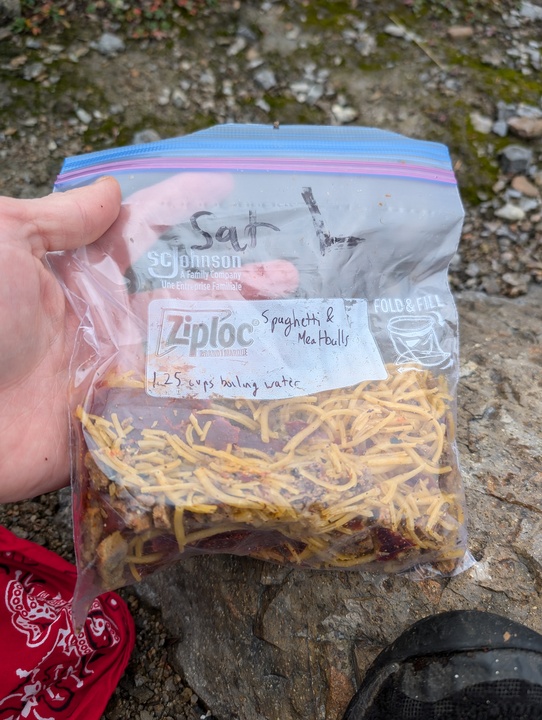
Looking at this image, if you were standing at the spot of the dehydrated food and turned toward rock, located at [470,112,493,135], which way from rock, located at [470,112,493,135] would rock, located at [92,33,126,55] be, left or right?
left

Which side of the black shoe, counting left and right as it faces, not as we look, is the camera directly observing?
back

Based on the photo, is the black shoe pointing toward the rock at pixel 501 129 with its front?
yes

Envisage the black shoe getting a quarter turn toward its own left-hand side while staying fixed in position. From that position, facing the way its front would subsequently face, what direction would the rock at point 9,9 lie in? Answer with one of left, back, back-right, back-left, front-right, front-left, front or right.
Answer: front-right

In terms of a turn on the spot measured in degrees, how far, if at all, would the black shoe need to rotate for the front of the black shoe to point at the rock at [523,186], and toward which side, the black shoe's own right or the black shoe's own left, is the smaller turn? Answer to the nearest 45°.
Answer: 0° — it already faces it

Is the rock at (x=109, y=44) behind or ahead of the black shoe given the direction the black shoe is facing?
ahead

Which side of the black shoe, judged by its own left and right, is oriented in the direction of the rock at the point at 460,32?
front

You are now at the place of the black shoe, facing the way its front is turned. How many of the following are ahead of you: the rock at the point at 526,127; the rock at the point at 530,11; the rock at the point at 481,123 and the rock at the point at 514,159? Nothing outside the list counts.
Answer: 4

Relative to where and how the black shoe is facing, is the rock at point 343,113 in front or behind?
in front

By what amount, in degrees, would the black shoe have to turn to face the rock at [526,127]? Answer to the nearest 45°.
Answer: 0° — it already faces it

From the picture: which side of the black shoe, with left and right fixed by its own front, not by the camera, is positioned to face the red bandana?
left

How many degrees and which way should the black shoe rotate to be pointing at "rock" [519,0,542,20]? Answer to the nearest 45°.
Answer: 0° — it already faces it

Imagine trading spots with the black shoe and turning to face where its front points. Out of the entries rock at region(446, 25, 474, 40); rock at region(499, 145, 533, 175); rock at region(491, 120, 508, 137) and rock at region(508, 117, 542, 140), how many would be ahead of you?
4

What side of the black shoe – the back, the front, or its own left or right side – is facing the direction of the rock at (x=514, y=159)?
front
